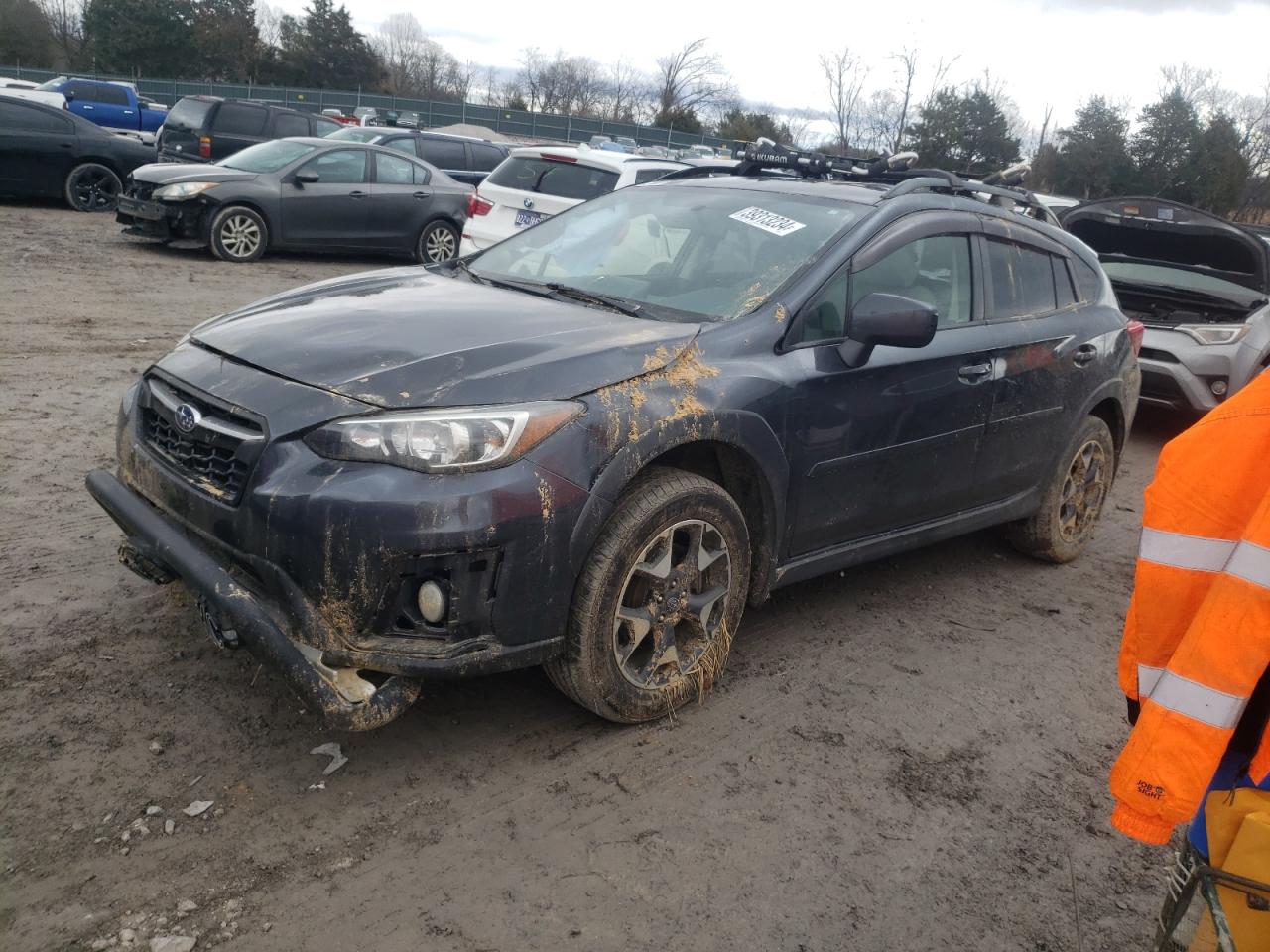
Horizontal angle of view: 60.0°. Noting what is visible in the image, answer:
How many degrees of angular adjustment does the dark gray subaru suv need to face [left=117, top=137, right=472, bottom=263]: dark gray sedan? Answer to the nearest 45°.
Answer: approximately 135° to its right

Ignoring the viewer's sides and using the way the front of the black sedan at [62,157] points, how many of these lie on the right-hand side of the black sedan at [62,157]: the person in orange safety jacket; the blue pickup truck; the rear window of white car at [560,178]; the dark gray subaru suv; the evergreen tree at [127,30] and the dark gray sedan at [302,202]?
2

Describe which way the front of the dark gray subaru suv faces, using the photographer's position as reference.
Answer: facing the viewer and to the left of the viewer

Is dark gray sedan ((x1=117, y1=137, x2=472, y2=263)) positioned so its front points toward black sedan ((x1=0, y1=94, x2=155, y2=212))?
no

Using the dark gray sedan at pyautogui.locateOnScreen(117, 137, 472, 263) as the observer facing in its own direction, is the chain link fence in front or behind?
behind

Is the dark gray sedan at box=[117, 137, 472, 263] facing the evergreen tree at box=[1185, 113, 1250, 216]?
no

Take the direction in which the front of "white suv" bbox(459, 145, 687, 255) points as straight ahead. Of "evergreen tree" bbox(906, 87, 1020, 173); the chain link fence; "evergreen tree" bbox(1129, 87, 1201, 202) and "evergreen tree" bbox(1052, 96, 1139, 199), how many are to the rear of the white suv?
0

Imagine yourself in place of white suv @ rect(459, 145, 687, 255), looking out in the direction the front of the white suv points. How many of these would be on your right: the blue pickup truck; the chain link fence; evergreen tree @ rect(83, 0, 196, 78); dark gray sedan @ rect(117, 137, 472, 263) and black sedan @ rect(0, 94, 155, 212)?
0

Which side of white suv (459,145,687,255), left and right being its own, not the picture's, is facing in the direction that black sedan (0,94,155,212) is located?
left

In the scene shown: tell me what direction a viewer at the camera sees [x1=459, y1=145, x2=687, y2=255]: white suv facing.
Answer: facing away from the viewer and to the right of the viewer

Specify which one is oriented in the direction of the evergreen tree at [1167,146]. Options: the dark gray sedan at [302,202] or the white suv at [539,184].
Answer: the white suv

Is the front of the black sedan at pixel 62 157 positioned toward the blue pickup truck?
no

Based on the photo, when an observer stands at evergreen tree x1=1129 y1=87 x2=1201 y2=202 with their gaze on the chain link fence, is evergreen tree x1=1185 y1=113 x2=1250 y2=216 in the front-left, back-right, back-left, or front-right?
back-left

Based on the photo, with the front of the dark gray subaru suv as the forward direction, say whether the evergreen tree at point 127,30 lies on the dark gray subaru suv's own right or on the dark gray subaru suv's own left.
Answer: on the dark gray subaru suv's own right

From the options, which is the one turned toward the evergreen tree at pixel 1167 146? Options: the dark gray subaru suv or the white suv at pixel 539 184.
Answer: the white suv
